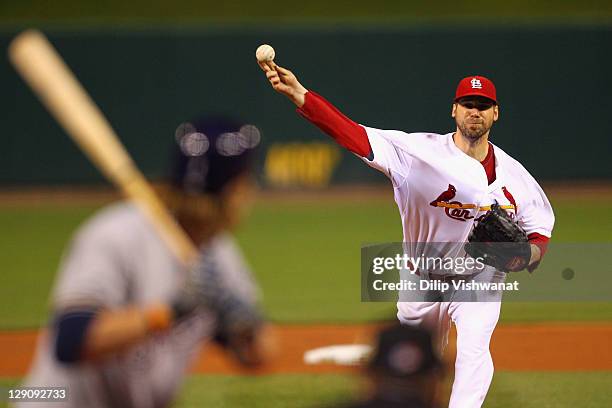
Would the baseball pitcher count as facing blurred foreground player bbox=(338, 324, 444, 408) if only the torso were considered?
yes

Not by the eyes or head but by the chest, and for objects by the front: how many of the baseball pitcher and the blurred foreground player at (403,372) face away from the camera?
1

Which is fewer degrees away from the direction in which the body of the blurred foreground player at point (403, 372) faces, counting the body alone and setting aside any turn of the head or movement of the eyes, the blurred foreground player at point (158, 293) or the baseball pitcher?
the baseball pitcher

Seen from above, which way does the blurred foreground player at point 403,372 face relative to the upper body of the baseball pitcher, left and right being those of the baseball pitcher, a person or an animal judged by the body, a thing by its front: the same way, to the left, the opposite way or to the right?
the opposite way

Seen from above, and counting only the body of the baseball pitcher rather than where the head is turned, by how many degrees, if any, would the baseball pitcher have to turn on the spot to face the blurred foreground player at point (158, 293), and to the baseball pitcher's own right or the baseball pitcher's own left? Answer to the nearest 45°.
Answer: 0° — they already face them

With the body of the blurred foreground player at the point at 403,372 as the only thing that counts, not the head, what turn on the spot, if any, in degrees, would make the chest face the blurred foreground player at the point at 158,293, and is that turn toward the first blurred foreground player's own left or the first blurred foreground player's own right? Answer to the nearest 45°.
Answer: approximately 90° to the first blurred foreground player's own left

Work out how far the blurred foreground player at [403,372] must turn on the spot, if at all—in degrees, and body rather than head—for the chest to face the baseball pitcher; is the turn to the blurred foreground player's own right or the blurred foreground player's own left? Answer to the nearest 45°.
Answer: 0° — they already face them

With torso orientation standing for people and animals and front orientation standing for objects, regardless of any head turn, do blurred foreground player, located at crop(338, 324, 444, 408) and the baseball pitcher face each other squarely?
yes

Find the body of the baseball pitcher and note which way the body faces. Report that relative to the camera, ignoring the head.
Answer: toward the camera

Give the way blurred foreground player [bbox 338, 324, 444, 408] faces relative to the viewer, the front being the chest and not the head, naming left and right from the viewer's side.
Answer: facing away from the viewer
